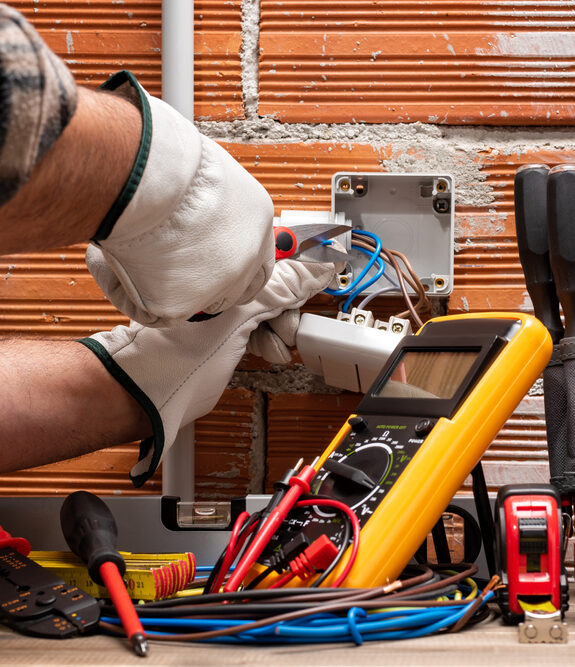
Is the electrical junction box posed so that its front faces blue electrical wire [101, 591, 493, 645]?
yes

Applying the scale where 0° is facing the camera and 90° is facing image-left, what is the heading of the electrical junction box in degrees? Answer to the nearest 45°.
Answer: approximately 0°

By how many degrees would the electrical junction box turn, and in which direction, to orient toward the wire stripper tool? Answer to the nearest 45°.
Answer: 0° — it already faces it

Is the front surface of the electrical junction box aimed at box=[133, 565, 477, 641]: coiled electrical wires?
yes
